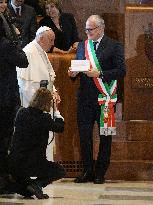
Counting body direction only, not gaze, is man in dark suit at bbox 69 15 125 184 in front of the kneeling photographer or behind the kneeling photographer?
in front

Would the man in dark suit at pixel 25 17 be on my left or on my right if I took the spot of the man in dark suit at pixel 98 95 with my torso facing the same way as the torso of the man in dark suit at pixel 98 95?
on my right

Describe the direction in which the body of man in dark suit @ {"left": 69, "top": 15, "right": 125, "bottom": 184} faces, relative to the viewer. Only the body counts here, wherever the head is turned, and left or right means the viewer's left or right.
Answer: facing the viewer and to the left of the viewer

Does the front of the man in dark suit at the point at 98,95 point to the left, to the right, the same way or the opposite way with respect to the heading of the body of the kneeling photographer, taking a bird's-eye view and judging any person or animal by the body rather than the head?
the opposite way

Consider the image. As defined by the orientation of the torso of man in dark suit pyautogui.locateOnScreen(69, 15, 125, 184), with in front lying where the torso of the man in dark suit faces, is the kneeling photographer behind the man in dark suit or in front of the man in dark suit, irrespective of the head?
in front

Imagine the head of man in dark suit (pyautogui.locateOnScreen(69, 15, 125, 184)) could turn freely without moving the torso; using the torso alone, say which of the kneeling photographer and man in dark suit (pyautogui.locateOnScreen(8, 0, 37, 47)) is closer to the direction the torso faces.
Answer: the kneeling photographer

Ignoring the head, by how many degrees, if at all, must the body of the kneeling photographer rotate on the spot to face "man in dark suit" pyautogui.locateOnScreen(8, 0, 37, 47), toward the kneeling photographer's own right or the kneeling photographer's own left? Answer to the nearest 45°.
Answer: approximately 45° to the kneeling photographer's own left

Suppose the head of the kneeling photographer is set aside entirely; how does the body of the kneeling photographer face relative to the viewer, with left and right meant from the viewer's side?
facing away from the viewer and to the right of the viewer
